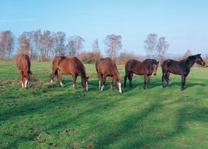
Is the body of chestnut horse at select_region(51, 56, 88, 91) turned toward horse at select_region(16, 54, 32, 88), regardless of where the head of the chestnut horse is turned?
no

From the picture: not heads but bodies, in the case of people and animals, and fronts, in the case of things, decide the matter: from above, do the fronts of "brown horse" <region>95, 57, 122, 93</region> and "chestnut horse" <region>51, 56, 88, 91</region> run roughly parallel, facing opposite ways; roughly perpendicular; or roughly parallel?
roughly parallel

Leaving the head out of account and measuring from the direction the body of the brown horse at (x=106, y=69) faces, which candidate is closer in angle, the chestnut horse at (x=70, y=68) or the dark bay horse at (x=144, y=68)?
the dark bay horse

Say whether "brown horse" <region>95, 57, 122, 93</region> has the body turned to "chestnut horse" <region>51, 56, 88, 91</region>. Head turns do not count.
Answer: no

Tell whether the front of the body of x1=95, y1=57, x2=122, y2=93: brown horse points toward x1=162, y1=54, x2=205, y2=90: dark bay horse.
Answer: no

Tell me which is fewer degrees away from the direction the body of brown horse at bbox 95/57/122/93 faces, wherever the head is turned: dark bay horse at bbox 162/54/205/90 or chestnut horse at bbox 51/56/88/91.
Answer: the dark bay horse

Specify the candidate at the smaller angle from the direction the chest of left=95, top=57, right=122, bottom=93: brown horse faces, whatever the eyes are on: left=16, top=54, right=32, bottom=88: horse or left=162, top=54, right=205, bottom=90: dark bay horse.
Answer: the dark bay horse

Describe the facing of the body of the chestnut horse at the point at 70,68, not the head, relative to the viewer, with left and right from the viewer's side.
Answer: facing the viewer and to the right of the viewer

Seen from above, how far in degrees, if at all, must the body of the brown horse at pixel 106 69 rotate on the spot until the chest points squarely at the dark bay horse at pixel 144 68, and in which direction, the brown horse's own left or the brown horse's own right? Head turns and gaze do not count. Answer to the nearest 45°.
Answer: approximately 90° to the brown horse's own left

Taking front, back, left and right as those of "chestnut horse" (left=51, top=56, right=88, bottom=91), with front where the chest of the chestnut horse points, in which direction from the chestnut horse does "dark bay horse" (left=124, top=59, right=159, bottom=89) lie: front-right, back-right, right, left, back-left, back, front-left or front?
front-left

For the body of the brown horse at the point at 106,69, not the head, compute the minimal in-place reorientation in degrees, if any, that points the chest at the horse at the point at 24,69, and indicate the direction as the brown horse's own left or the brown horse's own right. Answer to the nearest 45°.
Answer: approximately 135° to the brown horse's own right

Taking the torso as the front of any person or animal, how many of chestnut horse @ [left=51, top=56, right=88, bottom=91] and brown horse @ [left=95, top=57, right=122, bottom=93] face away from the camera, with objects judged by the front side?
0
